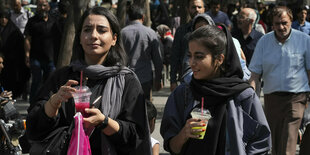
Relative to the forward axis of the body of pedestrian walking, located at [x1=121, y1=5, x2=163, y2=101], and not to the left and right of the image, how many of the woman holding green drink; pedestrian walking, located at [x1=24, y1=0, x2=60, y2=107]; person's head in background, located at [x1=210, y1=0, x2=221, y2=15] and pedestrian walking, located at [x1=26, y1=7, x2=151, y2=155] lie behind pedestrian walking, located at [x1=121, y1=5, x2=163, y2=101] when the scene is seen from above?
2

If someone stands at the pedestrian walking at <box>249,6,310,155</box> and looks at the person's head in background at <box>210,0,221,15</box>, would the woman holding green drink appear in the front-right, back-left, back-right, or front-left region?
back-left

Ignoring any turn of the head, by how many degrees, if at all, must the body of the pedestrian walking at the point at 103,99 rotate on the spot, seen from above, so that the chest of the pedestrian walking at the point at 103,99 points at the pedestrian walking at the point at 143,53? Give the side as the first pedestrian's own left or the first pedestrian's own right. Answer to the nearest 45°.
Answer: approximately 135° to the first pedestrian's own right

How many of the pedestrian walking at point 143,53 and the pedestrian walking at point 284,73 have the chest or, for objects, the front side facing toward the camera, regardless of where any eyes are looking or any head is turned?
1

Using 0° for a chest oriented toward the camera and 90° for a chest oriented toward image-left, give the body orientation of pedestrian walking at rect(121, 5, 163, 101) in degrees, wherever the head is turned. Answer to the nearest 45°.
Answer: approximately 180°

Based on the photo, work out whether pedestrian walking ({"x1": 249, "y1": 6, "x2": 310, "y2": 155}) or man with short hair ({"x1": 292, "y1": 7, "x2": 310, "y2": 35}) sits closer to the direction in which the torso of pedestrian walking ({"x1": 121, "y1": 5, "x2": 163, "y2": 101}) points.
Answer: the man with short hair
